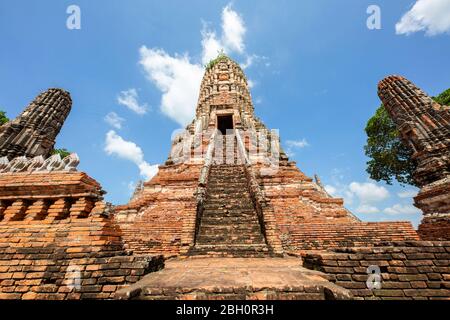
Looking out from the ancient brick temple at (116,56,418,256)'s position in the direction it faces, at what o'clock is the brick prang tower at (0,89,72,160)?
The brick prang tower is roughly at 2 o'clock from the ancient brick temple.

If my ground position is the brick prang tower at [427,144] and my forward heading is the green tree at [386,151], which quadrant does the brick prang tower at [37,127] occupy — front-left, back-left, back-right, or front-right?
back-left

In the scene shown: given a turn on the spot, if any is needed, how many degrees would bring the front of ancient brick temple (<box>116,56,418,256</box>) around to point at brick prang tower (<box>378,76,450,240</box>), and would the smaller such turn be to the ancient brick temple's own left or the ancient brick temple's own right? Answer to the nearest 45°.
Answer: approximately 90° to the ancient brick temple's own left

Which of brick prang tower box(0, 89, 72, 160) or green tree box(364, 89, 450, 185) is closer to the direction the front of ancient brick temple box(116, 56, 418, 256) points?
the brick prang tower

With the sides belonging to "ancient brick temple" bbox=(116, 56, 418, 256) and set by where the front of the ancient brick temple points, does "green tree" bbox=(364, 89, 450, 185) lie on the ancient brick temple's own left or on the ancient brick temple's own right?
on the ancient brick temple's own left

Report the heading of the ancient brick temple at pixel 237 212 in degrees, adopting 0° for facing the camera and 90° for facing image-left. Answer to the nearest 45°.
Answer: approximately 0°
